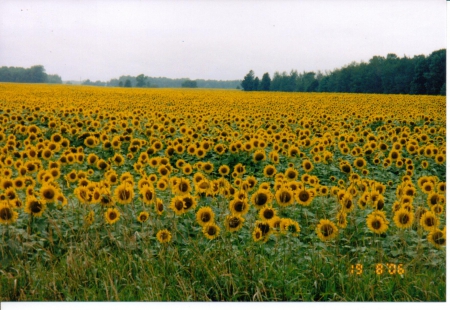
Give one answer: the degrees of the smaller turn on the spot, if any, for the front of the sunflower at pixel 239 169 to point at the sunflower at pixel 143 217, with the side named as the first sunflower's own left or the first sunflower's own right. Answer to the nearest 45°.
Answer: approximately 45° to the first sunflower's own right

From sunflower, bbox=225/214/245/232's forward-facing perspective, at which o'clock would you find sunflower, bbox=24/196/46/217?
sunflower, bbox=24/196/46/217 is roughly at 3 o'clock from sunflower, bbox=225/214/245/232.

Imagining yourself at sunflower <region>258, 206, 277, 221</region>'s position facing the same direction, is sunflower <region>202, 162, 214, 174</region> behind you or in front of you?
behind

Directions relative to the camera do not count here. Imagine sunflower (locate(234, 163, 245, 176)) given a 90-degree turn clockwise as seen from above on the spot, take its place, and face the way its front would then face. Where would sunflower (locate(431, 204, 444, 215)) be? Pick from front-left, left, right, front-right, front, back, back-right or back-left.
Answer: back-left

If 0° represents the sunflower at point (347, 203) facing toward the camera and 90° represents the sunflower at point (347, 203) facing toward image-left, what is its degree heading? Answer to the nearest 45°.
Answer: approximately 315°

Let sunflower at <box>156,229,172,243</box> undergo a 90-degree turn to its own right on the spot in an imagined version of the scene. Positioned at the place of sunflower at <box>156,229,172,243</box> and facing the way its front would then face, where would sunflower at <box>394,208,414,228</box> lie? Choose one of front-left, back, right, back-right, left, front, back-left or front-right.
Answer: back

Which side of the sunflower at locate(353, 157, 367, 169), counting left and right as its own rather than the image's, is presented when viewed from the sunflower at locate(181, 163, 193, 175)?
right

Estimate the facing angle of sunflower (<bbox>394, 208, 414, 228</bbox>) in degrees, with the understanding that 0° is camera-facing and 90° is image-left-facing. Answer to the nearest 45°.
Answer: approximately 0°

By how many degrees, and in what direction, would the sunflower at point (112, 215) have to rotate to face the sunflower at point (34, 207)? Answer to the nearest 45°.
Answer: approximately 90° to its right
